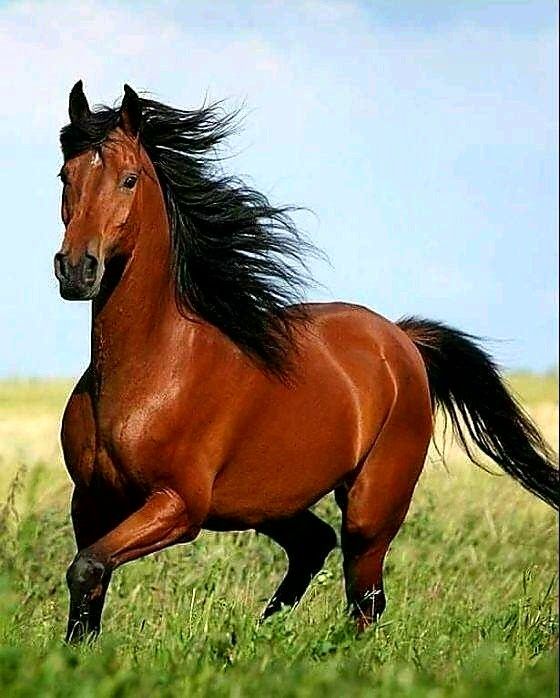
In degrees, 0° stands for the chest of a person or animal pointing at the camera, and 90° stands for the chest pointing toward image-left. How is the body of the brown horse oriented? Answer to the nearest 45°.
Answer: approximately 45°
